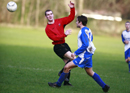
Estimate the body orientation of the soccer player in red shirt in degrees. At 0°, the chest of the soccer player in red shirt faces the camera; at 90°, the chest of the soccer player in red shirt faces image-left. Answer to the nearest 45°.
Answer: approximately 315°
